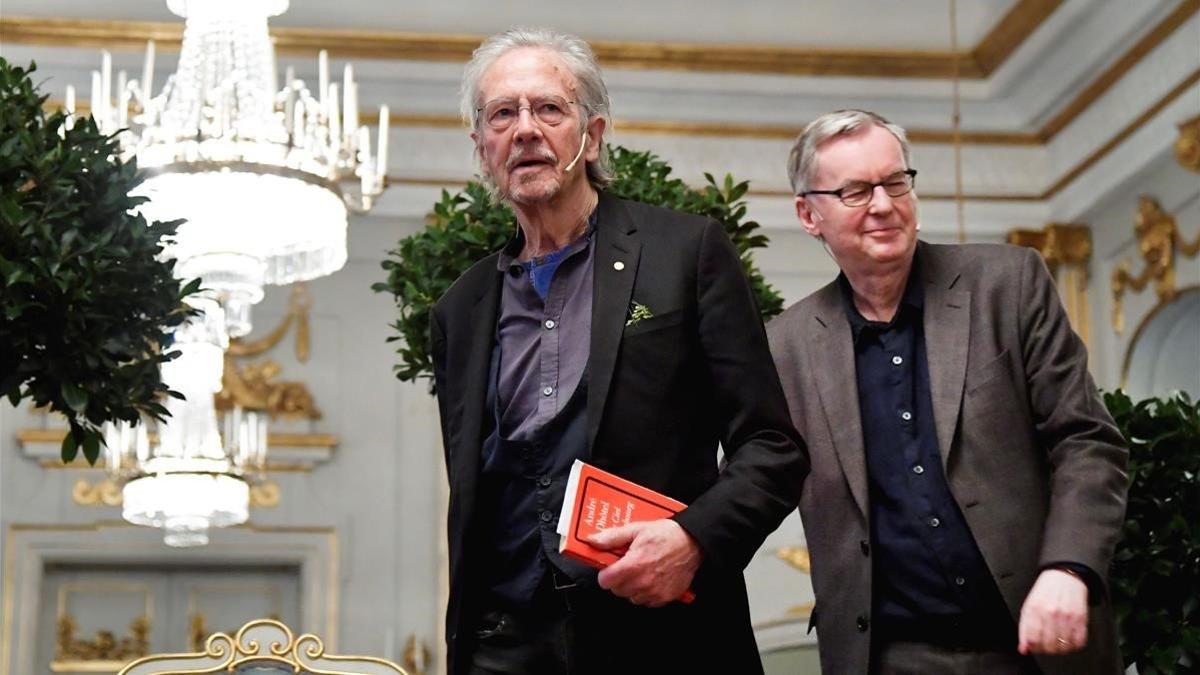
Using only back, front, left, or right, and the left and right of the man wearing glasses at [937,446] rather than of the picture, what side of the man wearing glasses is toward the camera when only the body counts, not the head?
front

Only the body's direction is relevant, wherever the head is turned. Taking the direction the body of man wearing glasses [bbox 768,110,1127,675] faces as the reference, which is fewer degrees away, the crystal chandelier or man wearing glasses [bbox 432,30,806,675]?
the man wearing glasses

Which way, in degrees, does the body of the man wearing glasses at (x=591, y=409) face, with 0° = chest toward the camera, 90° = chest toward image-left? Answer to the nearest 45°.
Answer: approximately 45°

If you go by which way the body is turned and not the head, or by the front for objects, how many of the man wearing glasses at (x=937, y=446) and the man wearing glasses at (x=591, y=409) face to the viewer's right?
0

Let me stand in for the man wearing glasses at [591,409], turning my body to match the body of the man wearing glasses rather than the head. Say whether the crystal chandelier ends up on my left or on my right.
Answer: on my right

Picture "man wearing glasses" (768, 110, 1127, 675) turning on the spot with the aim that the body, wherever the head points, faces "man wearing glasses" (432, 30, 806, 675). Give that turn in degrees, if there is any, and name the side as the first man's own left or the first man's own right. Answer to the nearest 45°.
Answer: approximately 45° to the first man's own right
